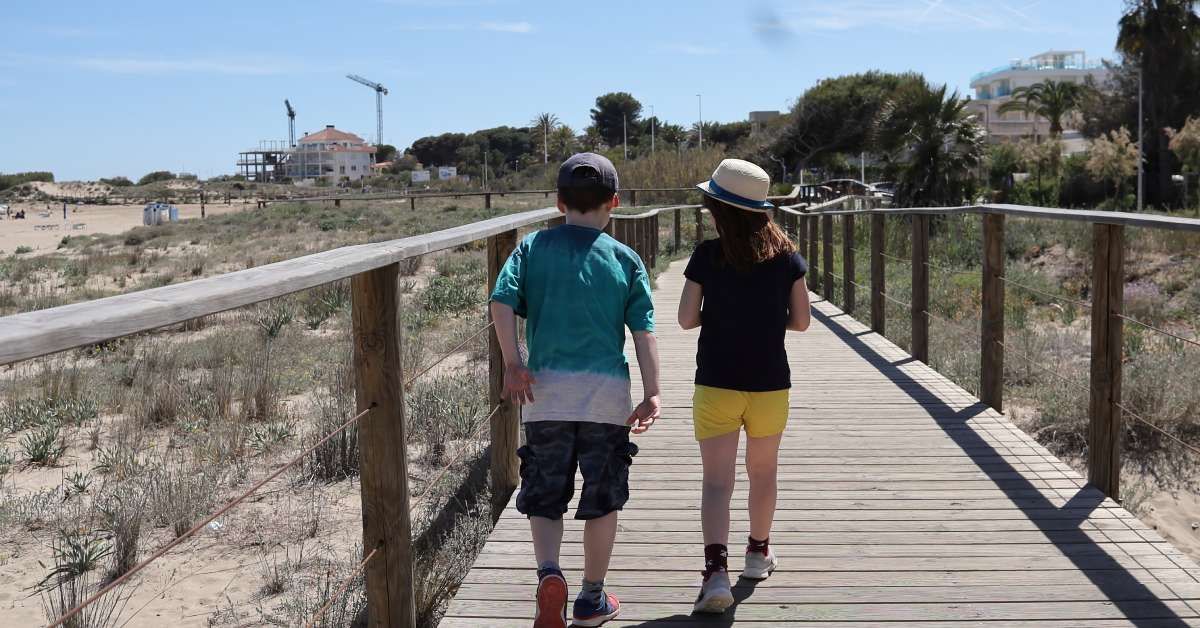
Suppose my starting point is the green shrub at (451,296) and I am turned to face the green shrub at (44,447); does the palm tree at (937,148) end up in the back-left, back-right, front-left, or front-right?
back-left

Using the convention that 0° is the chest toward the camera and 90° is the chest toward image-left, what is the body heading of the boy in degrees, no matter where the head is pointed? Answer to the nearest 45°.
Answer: approximately 180°

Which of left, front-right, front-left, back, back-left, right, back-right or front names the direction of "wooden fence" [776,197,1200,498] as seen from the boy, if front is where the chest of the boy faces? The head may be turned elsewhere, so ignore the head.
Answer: front-right

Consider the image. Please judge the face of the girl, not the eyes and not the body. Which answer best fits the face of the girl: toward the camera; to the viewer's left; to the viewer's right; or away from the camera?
away from the camera

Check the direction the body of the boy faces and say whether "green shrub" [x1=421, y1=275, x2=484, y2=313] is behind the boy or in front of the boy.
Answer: in front

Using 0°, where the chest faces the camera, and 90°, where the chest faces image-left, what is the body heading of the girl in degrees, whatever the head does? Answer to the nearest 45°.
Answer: approximately 180°

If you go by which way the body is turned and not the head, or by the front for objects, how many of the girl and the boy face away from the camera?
2

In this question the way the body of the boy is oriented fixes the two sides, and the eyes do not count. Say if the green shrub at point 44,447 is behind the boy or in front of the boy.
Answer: in front

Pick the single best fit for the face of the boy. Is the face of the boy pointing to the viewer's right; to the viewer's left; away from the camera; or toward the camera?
away from the camera
